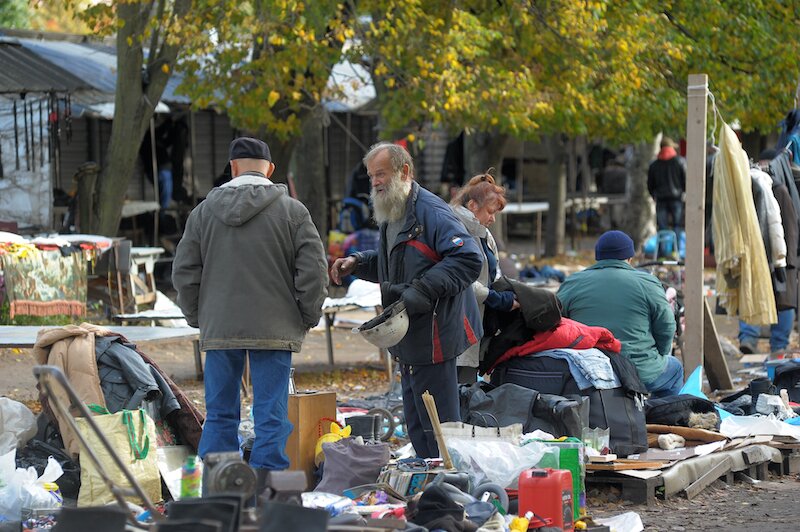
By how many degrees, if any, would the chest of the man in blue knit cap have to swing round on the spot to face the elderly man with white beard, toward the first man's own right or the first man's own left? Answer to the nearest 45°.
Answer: approximately 135° to the first man's own left

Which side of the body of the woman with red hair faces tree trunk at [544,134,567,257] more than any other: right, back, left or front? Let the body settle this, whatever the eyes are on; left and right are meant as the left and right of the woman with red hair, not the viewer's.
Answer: left

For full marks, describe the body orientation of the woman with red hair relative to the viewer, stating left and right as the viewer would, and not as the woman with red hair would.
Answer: facing to the right of the viewer

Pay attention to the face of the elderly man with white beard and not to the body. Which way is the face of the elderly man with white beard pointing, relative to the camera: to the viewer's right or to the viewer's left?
to the viewer's left

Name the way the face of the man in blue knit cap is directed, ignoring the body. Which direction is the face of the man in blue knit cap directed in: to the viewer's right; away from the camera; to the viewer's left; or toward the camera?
away from the camera

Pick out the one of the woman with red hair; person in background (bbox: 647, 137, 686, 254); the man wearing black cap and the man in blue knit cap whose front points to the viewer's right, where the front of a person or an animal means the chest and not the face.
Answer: the woman with red hair

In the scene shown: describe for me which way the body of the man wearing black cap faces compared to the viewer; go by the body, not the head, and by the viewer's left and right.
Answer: facing away from the viewer

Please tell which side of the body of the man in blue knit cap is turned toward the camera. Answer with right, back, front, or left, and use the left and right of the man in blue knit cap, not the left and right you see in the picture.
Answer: back
